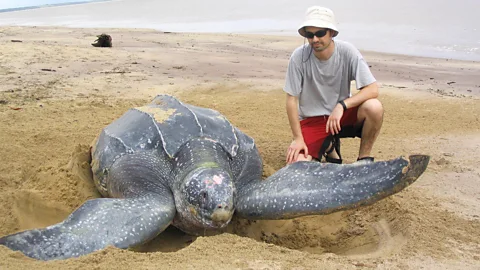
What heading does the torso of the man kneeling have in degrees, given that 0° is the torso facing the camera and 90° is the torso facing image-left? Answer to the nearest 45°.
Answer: approximately 0°

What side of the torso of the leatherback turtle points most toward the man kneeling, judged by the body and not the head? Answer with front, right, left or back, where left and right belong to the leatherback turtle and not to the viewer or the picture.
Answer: left

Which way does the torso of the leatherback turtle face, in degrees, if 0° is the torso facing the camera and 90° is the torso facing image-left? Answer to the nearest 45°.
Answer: approximately 315°

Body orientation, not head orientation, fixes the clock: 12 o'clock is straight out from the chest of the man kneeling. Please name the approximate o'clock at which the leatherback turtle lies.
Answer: The leatherback turtle is roughly at 1 o'clock from the man kneeling.
